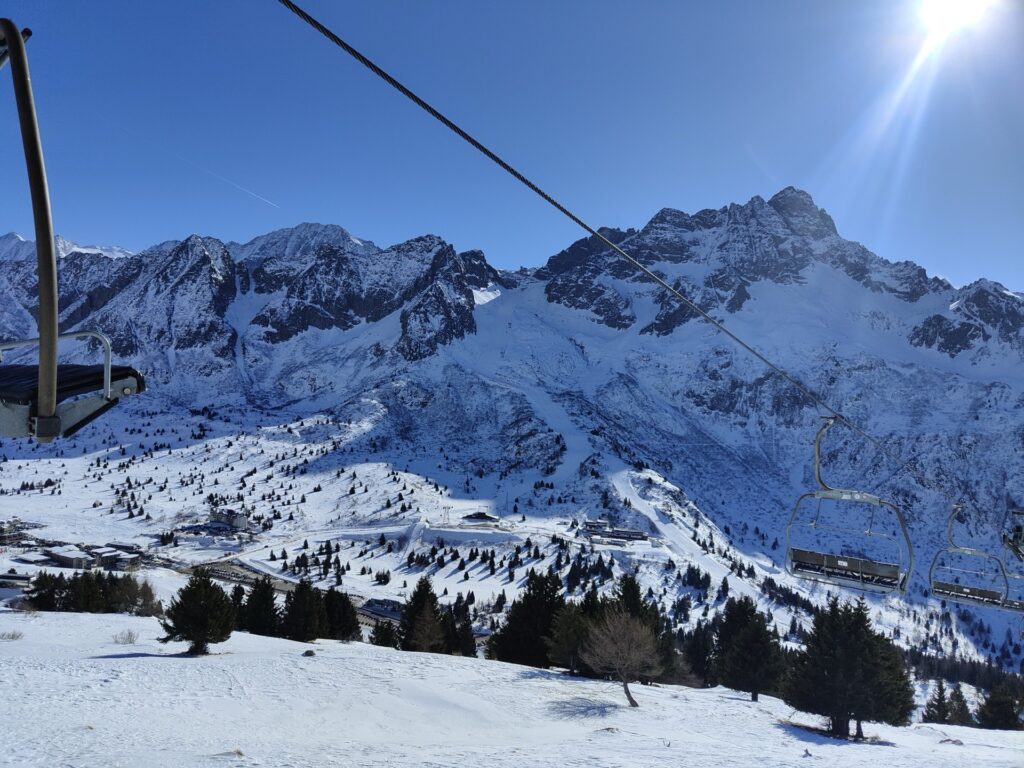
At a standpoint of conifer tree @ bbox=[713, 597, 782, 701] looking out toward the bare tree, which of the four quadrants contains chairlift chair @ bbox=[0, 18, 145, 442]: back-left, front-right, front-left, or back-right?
front-left

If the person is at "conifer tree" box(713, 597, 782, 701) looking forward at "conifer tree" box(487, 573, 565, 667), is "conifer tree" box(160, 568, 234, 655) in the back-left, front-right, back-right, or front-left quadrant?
front-left

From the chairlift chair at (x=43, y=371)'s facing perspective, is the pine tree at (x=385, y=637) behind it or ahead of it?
ahead

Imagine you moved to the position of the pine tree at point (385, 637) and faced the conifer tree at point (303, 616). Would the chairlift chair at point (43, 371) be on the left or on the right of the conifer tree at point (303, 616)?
left

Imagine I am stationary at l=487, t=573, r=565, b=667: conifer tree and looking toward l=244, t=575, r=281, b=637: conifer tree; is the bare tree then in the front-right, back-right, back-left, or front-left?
back-left
